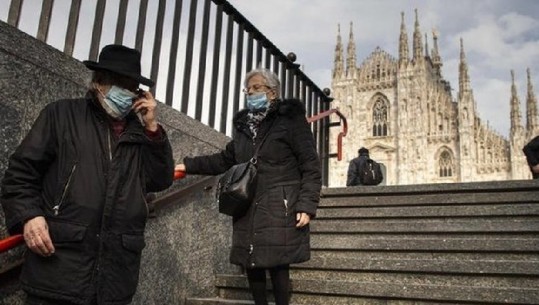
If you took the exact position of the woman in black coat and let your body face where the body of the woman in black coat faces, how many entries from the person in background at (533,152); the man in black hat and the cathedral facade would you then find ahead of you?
1

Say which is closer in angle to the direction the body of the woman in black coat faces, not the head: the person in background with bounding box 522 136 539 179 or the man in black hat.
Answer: the man in black hat

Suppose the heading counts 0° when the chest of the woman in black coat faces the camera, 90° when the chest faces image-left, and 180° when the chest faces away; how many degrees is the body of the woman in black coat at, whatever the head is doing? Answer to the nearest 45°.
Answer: approximately 45°

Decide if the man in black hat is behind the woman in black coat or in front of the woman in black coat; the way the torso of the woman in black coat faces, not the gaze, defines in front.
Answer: in front

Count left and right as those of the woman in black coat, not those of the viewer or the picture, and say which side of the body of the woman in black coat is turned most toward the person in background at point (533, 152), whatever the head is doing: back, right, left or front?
back

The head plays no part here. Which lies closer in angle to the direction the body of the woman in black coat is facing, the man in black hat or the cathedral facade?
the man in black hat

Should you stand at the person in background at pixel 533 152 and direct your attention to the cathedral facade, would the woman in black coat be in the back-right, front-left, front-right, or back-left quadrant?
back-left

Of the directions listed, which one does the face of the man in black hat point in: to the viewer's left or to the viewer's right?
to the viewer's right
